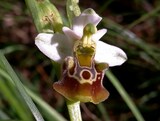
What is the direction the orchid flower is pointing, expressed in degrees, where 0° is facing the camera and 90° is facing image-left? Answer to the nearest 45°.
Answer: approximately 0°
